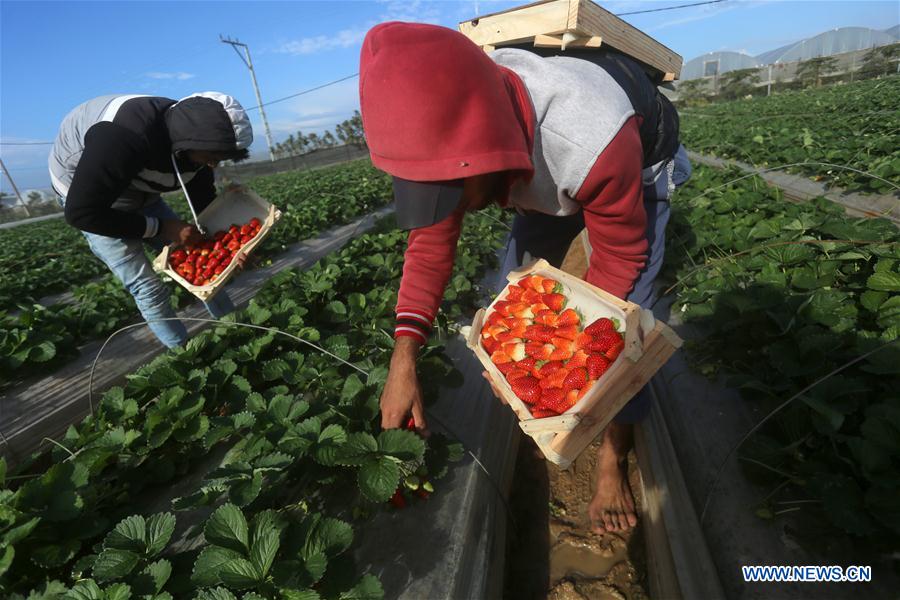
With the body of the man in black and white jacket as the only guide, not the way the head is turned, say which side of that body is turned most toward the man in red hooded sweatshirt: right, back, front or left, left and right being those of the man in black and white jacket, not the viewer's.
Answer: front

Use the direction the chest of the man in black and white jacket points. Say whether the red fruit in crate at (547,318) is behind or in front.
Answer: in front

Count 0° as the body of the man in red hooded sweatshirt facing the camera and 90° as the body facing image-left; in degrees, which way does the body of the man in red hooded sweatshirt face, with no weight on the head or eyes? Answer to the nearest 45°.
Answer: approximately 45°

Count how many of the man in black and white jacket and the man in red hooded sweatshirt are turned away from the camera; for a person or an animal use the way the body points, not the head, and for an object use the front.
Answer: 0

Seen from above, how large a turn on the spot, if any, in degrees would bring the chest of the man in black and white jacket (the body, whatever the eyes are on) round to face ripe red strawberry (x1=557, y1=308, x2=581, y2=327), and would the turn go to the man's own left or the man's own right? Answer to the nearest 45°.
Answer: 0° — they already face it

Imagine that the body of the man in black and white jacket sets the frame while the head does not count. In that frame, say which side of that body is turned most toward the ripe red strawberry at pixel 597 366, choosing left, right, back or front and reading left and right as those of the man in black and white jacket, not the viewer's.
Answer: front

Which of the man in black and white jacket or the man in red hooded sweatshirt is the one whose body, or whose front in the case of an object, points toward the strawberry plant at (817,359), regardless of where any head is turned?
the man in black and white jacket

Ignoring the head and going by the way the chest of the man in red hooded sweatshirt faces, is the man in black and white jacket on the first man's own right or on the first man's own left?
on the first man's own right

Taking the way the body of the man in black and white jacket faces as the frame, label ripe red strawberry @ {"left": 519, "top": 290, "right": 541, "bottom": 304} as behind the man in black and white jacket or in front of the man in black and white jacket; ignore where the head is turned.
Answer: in front

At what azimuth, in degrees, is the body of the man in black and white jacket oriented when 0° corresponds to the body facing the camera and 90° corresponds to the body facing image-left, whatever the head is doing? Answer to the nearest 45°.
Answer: approximately 315°
